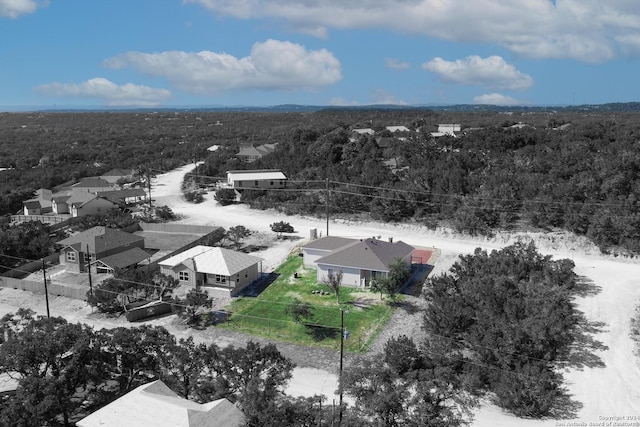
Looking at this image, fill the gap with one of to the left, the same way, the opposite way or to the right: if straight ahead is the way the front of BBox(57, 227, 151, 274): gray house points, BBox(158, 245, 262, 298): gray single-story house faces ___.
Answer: the same way

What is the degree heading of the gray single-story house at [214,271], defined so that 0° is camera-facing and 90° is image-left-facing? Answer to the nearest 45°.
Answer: approximately 45°

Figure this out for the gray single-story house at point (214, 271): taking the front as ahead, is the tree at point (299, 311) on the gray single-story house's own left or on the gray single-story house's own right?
on the gray single-story house's own left

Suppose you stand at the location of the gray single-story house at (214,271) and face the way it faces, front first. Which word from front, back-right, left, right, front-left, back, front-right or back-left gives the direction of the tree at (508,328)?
left

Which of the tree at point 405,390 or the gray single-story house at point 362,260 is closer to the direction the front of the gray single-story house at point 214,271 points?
the tree

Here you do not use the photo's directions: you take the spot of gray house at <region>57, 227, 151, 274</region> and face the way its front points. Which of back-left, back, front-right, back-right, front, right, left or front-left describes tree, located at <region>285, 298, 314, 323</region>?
left

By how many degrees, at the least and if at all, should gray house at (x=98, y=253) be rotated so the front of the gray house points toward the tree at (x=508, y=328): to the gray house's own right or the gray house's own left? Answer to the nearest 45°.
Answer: approximately 90° to the gray house's own left

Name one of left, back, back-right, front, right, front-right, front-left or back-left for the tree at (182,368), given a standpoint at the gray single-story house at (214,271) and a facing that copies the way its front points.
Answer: front-left

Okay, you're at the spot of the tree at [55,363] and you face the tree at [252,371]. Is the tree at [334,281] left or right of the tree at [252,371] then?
left

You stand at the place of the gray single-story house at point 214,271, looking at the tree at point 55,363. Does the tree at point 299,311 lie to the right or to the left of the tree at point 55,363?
left

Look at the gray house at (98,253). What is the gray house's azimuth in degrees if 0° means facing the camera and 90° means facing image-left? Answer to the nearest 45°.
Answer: approximately 45°

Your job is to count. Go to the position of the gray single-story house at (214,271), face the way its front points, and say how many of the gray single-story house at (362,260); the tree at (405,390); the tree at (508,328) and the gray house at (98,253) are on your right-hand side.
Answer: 1

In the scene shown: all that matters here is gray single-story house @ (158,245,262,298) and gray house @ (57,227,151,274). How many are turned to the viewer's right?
0

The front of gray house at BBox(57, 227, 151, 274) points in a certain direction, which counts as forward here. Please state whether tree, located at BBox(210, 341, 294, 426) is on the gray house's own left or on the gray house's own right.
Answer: on the gray house's own left
